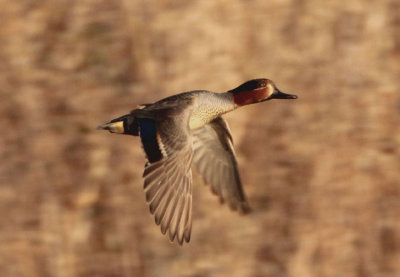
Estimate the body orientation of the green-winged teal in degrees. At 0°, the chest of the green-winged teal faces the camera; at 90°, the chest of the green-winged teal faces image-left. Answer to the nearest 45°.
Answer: approximately 270°
